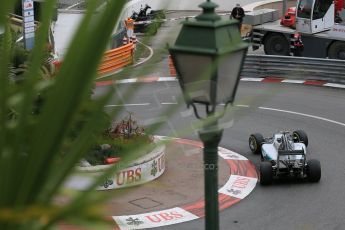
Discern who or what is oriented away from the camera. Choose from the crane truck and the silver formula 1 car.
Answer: the silver formula 1 car

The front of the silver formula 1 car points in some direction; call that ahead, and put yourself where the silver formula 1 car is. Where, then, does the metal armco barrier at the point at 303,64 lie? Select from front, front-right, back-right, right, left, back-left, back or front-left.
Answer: front

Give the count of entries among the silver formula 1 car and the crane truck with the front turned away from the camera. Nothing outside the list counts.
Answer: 1

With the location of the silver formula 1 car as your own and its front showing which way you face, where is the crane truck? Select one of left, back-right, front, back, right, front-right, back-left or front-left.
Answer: front

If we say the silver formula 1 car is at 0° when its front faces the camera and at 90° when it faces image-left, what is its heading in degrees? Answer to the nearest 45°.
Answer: approximately 180°
